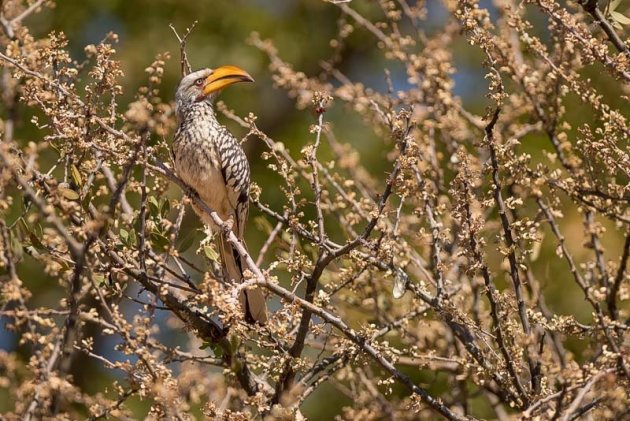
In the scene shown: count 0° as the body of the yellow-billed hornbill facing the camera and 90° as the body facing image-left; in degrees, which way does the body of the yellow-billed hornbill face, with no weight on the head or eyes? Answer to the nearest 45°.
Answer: approximately 45°
